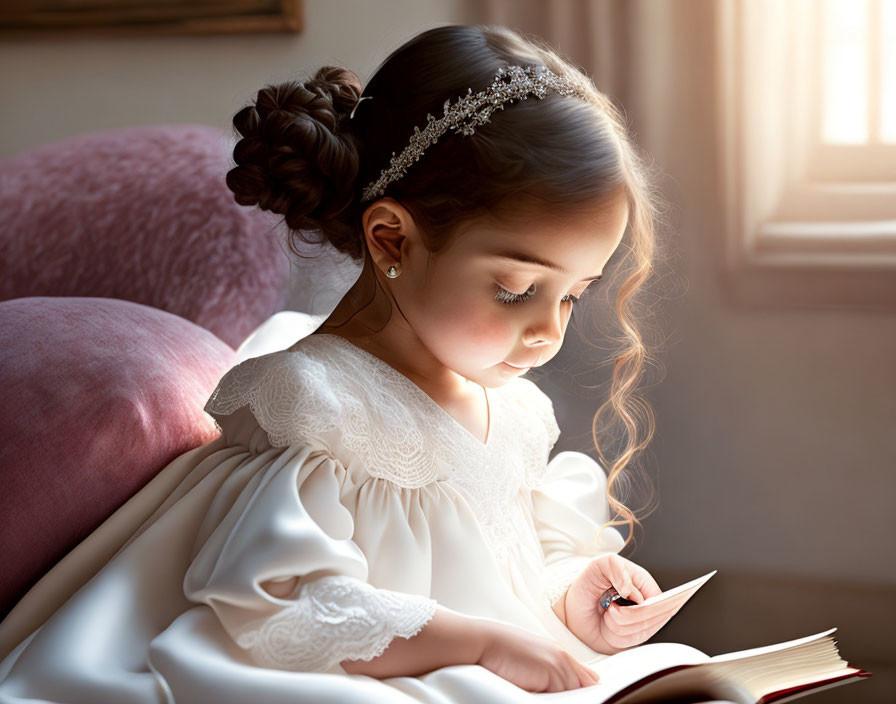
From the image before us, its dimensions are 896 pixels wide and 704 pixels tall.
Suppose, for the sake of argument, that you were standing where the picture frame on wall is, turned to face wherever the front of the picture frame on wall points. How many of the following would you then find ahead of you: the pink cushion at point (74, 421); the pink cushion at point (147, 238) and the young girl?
3

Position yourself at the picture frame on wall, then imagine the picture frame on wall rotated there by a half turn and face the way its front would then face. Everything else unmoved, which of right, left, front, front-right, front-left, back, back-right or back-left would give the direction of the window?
back-right

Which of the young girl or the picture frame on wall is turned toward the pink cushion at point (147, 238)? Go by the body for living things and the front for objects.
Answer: the picture frame on wall

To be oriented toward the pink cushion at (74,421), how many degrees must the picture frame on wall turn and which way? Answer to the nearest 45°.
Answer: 0° — it already faces it

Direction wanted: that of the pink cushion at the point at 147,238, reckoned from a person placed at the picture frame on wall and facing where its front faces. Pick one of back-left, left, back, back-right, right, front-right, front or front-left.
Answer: front

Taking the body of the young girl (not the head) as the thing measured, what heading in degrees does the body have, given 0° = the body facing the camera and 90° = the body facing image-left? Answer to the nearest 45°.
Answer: approximately 315°

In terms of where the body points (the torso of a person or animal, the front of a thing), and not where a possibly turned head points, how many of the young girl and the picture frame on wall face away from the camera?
0

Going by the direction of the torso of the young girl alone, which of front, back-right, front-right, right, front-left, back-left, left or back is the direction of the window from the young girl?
left

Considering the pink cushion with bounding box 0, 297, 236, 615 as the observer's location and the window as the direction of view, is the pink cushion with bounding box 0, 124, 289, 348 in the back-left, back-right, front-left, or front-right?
front-left

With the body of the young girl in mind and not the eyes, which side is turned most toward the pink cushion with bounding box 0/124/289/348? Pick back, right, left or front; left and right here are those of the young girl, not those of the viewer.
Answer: back

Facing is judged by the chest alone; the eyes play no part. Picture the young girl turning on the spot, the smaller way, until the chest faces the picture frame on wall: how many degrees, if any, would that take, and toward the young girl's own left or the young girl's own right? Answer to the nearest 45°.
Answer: approximately 135° to the young girl's own left

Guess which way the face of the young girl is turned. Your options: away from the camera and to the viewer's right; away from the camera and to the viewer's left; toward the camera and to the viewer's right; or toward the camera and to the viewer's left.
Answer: toward the camera and to the viewer's right

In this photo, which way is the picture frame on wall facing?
toward the camera

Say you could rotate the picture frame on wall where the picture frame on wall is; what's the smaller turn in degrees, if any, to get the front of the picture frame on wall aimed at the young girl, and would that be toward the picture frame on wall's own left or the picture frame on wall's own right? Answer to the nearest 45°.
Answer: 0° — it already faces them
